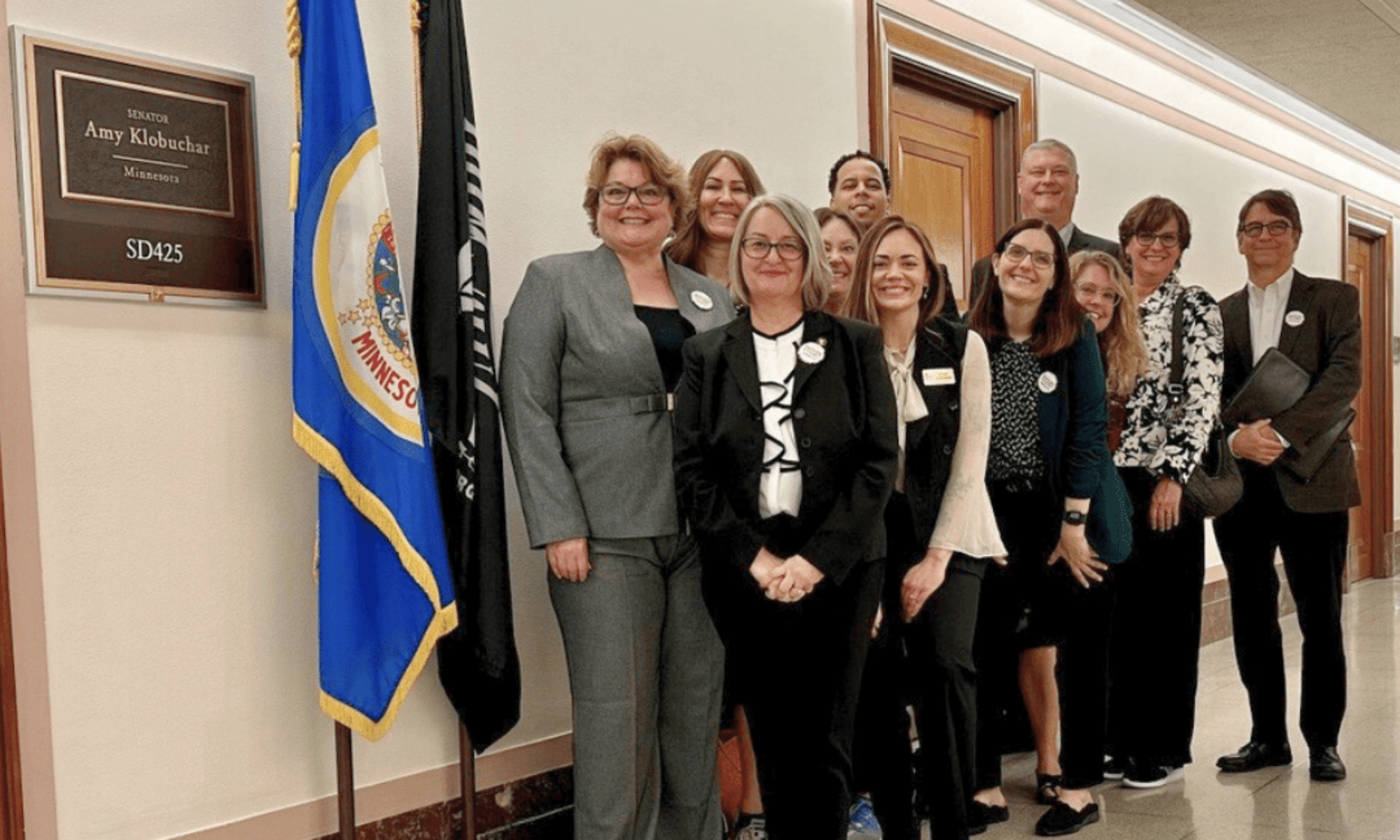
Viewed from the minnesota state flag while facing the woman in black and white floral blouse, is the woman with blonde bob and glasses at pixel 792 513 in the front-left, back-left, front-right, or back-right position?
front-right

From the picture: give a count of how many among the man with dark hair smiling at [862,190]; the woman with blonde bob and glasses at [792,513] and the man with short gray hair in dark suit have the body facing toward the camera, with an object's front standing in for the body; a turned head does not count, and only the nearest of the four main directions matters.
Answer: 3

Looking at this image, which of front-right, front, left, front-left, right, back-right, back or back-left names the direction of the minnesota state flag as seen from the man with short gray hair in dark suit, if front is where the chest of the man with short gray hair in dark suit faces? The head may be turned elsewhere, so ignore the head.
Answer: front-right

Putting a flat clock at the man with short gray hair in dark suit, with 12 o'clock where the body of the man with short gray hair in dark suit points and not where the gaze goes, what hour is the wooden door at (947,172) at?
The wooden door is roughly at 5 o'clock from the man with short gray hair in dark suit.

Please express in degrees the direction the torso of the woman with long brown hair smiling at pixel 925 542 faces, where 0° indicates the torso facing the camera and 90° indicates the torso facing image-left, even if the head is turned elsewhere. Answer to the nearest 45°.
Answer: approximately 45°

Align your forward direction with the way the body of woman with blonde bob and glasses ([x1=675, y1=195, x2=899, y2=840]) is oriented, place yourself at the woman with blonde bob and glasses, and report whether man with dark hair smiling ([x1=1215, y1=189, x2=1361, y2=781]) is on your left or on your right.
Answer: on your left

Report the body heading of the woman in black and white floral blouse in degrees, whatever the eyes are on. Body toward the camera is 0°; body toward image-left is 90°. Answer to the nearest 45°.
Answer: approximately 45°

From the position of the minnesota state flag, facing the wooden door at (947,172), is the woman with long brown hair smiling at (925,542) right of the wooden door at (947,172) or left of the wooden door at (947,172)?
right

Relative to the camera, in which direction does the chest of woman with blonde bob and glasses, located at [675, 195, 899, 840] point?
toward the camera

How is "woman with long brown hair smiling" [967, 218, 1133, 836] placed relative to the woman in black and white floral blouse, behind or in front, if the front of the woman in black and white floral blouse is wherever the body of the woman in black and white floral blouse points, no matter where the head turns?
in front

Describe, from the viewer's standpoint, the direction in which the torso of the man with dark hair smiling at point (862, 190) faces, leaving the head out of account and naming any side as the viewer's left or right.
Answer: facing the viewer
